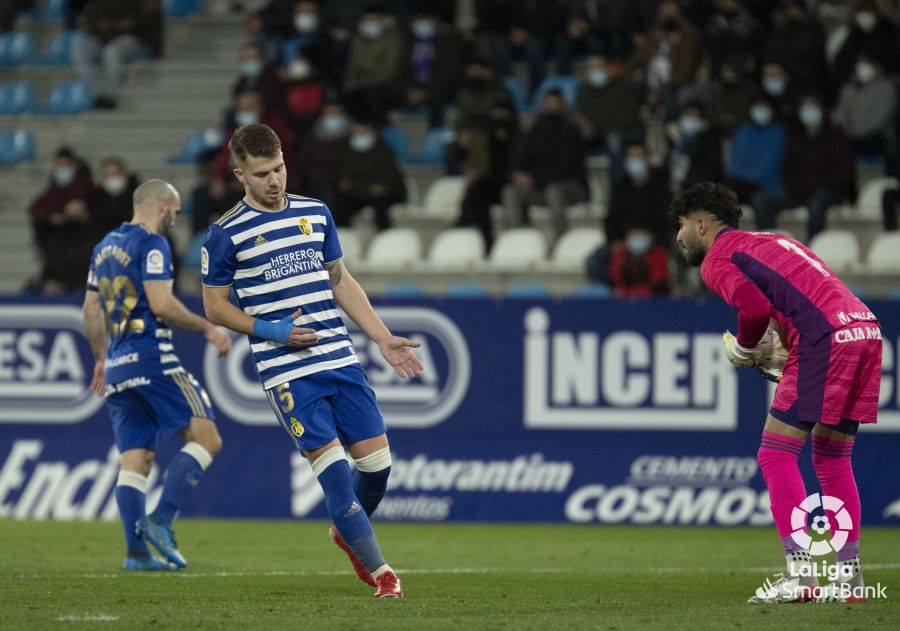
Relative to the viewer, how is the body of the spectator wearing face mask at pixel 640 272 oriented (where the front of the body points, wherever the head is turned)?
toward the camera

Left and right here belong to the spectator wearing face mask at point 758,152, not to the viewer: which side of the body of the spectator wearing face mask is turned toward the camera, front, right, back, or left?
front

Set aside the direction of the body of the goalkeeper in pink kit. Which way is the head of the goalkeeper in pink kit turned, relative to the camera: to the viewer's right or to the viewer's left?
to the viewer's left

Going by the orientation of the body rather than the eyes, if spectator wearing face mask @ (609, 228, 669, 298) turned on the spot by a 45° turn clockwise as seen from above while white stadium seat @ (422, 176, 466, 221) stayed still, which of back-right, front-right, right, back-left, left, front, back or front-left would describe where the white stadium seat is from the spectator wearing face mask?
right

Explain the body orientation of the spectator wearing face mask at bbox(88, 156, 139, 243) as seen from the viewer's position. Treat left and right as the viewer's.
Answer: facing the viewer

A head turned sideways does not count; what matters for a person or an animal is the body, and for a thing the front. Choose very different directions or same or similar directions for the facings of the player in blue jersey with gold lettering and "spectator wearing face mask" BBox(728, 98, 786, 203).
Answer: very different directions

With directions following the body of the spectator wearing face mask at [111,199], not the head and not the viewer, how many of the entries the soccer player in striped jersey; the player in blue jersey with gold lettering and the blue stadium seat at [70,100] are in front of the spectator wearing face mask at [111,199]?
2

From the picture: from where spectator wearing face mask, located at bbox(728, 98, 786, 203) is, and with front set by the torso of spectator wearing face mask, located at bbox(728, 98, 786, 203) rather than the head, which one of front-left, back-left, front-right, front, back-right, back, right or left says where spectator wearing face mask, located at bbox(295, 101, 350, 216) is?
right

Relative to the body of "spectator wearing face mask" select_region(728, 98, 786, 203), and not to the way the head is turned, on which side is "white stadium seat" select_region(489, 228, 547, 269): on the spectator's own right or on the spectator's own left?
on the spectator's own right

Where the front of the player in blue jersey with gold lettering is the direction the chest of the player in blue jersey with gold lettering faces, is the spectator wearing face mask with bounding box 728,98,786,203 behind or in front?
in front

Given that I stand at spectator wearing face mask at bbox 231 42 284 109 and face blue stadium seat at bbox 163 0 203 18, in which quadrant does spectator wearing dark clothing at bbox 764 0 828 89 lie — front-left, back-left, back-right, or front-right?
back-right
